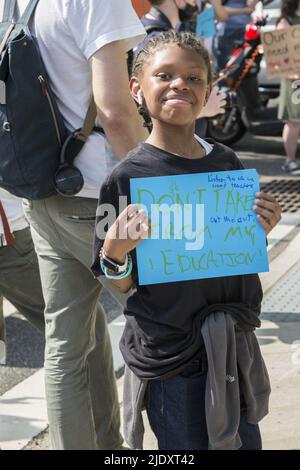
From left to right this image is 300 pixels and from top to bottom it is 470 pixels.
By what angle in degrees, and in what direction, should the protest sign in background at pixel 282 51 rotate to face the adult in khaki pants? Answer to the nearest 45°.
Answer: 0° — it already faces them

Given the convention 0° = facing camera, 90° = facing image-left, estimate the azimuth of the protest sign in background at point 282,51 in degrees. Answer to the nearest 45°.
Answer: approximately 0°

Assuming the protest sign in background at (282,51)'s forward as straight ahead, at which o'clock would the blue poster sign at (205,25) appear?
The blue poster sign is roughly at 2 o'clock from the protest sign in background.

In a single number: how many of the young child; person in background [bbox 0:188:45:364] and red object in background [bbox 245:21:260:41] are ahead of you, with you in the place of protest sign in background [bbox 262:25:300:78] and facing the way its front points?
2

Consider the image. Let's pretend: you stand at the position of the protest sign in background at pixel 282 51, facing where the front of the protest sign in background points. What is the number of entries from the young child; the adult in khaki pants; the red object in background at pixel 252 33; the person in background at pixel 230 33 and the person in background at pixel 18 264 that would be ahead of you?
3

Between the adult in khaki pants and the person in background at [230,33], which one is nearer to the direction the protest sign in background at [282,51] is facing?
the adult in khaki pants

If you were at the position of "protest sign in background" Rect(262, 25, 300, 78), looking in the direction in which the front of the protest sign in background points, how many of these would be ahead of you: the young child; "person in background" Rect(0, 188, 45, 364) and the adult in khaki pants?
3

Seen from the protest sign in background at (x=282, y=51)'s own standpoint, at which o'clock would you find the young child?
The young child is roughly at 12 o'clock from the protest sign in background.

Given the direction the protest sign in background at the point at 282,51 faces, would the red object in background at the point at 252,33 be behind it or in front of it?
behind
